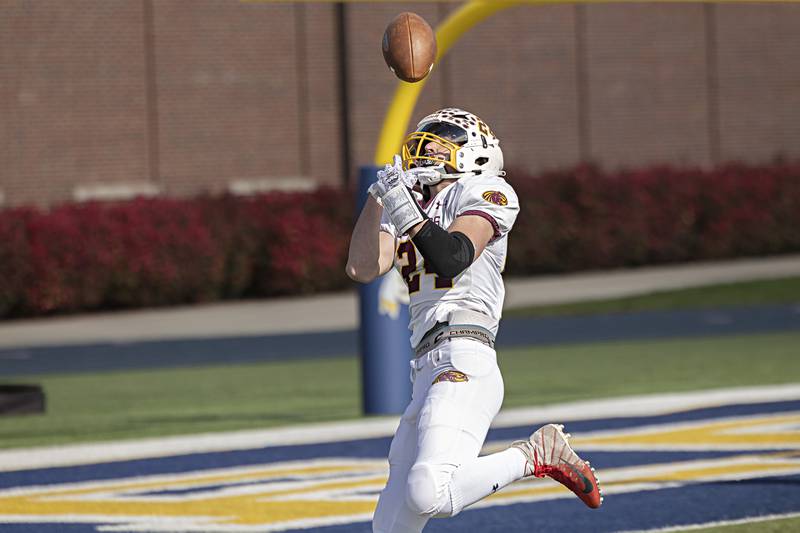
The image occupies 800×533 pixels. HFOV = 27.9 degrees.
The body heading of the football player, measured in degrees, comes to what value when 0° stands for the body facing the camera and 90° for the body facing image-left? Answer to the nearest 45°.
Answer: approximately 45°

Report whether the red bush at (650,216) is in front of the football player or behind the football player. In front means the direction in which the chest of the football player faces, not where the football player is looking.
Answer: behind
